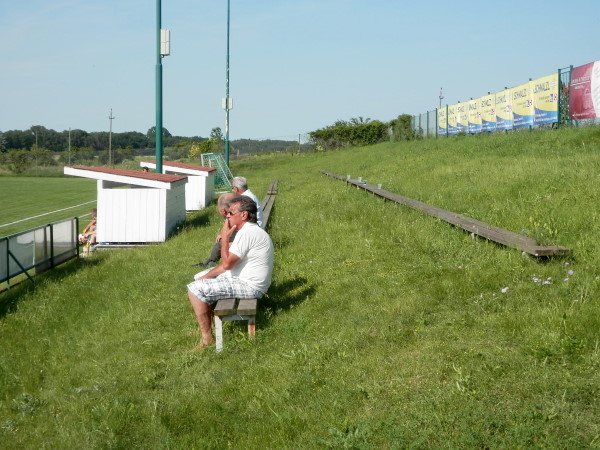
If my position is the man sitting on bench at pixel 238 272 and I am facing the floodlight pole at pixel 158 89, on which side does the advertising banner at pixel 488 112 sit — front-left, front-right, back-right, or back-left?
front-right

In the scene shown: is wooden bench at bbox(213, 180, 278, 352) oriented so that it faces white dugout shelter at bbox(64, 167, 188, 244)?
no

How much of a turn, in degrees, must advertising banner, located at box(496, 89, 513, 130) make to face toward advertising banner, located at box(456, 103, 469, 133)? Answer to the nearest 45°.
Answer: approximately 135° to its right

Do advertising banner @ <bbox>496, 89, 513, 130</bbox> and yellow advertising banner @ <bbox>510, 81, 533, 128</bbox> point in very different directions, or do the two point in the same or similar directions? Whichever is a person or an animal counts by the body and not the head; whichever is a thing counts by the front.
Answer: same or similar directions

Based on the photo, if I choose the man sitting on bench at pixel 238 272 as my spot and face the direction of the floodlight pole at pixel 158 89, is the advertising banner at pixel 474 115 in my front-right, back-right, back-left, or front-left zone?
front-right

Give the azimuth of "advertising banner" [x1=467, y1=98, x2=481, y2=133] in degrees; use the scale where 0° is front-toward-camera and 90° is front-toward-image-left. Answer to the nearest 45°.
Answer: approximately 45°

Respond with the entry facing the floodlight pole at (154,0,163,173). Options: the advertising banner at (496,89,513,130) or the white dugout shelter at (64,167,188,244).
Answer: the advertising banner

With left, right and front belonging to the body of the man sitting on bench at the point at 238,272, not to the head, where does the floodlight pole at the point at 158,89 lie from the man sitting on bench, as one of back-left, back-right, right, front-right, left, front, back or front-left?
right

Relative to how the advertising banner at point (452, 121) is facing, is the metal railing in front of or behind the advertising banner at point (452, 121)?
in front

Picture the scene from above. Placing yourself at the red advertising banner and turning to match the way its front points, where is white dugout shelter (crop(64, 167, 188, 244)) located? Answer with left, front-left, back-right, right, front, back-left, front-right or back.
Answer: front

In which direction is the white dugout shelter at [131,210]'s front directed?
to the viewer's left

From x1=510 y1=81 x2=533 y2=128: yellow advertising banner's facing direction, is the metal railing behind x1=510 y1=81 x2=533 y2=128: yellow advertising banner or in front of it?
in front

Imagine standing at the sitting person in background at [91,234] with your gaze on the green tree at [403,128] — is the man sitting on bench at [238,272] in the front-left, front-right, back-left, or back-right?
back-right

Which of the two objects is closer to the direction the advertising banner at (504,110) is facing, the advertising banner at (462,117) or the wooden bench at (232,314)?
the wooden bench

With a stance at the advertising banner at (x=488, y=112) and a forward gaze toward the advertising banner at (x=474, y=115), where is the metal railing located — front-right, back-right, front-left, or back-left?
back-left

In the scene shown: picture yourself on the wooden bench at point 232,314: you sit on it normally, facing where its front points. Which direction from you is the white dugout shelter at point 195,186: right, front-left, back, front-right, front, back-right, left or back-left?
right

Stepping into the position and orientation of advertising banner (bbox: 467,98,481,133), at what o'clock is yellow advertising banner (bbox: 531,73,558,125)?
The yellow advertising banner is roughly at 10 o'clock from the advertising banner.

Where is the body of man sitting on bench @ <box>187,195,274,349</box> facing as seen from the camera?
to the viewer's left

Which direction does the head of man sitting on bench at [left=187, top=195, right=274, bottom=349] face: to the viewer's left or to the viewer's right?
to the viewer's left

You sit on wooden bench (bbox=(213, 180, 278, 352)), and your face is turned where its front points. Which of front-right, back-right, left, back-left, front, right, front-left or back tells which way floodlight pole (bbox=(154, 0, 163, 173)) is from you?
right

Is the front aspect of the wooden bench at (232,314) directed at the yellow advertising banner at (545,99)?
no
